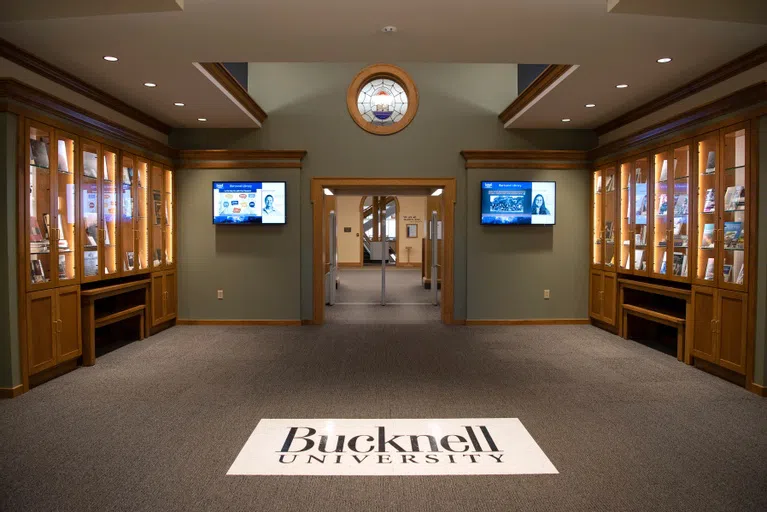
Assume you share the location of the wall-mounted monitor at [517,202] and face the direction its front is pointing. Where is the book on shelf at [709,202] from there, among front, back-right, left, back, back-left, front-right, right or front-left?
front-left

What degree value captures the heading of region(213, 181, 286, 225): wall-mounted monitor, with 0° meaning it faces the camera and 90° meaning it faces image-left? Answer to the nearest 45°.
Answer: approximately 0°

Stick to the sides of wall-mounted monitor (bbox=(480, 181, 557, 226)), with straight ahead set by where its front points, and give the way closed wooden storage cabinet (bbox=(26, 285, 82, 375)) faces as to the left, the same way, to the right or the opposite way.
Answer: to the left

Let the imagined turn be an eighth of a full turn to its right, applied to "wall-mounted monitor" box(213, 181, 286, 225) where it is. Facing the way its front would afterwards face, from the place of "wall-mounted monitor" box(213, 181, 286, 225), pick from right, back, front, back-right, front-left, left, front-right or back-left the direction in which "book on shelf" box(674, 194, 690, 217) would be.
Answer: left

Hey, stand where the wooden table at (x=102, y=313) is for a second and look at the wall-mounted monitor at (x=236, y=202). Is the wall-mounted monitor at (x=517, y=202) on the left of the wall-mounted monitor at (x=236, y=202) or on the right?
right

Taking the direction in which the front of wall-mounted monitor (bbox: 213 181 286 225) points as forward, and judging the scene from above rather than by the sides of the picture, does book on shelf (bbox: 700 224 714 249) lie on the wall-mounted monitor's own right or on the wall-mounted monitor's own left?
on the wall-mounted monitor's own left

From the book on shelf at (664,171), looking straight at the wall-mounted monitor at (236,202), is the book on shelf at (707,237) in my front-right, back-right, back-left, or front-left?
back-left

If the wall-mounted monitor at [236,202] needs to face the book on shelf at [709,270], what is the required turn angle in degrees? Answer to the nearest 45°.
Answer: approximately 45° to its left

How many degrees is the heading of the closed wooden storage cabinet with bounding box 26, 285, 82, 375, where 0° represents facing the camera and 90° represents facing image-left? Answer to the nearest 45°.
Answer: approximately 315°

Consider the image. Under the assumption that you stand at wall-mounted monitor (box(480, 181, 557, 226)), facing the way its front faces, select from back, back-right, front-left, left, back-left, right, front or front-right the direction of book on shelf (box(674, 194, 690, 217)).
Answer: front-left

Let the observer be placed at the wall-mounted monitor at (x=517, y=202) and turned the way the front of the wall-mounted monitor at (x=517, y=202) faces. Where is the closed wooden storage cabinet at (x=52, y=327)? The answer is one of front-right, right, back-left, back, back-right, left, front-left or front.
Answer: front-right

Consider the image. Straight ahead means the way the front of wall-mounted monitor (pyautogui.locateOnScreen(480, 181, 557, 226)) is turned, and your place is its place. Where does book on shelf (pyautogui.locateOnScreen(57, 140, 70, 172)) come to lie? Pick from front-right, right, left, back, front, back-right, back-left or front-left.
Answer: front-right

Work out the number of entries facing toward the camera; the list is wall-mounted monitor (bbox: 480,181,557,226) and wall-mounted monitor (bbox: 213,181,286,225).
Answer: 2

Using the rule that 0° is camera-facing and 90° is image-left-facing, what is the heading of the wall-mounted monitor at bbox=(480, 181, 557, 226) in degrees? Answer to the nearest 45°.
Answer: approximately 0°

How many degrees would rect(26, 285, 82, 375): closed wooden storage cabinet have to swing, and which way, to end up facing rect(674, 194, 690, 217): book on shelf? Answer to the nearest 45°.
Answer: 0° — it already faces it
